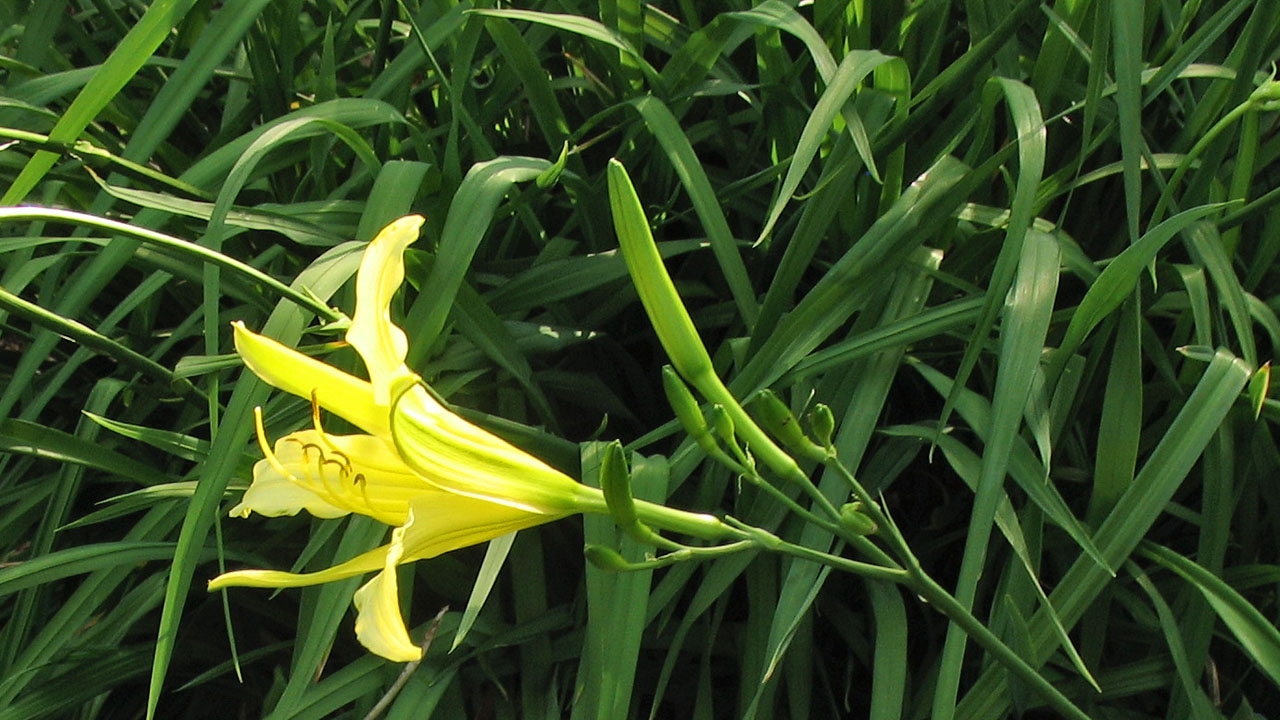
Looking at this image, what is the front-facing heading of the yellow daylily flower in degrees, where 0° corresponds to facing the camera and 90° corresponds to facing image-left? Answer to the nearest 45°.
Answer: approximately 90°
